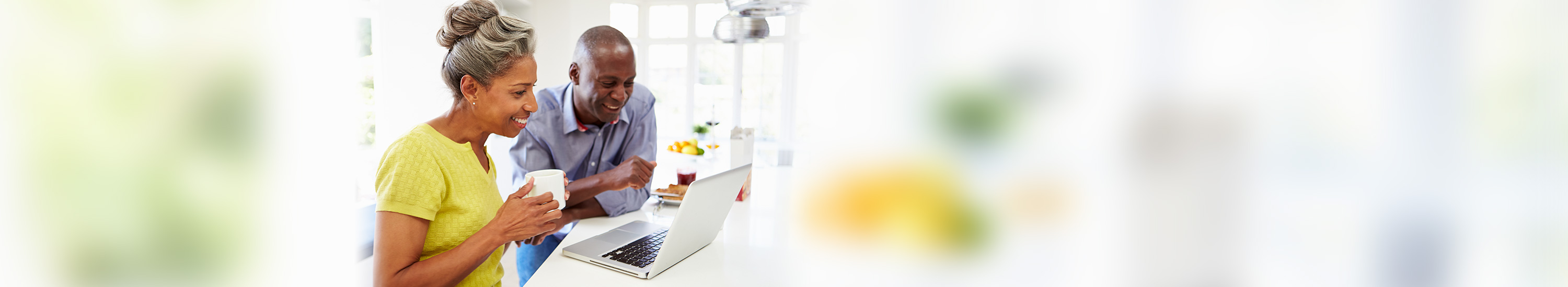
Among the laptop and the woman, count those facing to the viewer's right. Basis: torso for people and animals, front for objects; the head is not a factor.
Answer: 1

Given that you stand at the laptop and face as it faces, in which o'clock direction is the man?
The man is roughly at 1 o'clock from the laptop.

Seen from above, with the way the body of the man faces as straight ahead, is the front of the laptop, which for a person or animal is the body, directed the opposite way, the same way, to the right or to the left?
the opposite way

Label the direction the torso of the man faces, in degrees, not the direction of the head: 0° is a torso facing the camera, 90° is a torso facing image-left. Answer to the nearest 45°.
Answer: approximately 315°

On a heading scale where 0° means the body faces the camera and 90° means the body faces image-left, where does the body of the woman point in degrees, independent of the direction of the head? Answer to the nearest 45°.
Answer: approximately 270°

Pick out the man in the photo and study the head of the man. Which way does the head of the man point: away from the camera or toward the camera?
toward the camera

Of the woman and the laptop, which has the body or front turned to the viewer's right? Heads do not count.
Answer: the woman

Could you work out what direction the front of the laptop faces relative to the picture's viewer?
facing away from the viewer and to the left of the viewer
